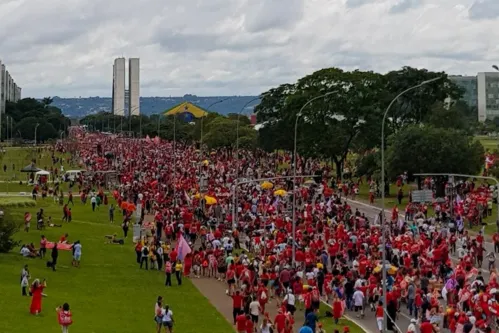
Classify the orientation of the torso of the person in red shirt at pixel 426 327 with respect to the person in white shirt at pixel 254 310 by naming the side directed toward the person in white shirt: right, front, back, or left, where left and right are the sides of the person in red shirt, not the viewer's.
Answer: left

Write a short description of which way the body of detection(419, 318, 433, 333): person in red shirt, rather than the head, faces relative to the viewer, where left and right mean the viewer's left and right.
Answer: facing away from the viewer

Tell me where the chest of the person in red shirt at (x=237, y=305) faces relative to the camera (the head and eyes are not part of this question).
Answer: away from the camera

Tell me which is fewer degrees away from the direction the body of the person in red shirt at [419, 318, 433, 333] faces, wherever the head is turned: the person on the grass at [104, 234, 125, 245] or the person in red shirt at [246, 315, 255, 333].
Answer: the person on the grass

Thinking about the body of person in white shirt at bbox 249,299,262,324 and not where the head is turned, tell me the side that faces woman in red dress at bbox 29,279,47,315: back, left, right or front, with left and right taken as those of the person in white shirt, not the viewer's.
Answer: left

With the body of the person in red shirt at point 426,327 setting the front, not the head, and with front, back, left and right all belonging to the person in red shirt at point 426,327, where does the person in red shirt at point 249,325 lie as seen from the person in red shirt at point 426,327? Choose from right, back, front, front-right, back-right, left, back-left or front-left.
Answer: left

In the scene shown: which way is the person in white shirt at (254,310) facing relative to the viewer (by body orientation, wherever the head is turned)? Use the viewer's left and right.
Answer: facing away from the viewer
